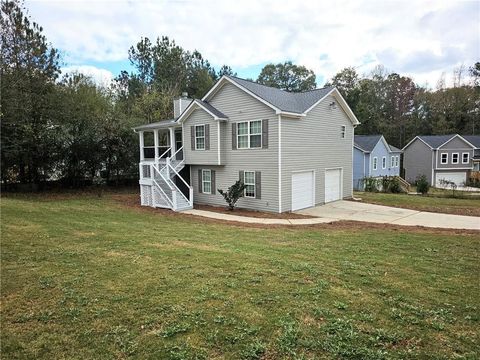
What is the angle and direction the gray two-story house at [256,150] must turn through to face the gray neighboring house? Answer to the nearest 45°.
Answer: approximately 180°

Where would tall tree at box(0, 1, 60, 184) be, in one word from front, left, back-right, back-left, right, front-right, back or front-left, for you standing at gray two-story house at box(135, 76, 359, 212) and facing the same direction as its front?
front-right

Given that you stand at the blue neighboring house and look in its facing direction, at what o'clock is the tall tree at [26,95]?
The tall tree is roughly at 3 o'clock from the blue neighboring house.

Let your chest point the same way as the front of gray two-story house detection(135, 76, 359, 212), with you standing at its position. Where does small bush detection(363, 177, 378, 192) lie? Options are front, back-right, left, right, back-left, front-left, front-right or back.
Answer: back

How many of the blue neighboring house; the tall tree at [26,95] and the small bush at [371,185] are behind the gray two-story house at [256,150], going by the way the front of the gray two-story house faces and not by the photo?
2

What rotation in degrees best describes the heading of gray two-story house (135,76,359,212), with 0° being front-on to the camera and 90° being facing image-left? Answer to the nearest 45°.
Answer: approximately 45°

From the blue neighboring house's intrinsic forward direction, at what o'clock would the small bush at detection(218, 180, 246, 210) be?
The small bush is roughly at 2 o'clock from the blue neighboring house.

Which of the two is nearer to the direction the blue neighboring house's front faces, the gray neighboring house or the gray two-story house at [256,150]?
the gray two-story house

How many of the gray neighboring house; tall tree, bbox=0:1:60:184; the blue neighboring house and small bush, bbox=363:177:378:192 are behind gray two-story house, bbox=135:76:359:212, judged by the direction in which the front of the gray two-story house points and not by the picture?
3

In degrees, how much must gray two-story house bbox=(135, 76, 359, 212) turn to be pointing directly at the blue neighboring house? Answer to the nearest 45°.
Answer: approximately 180°
